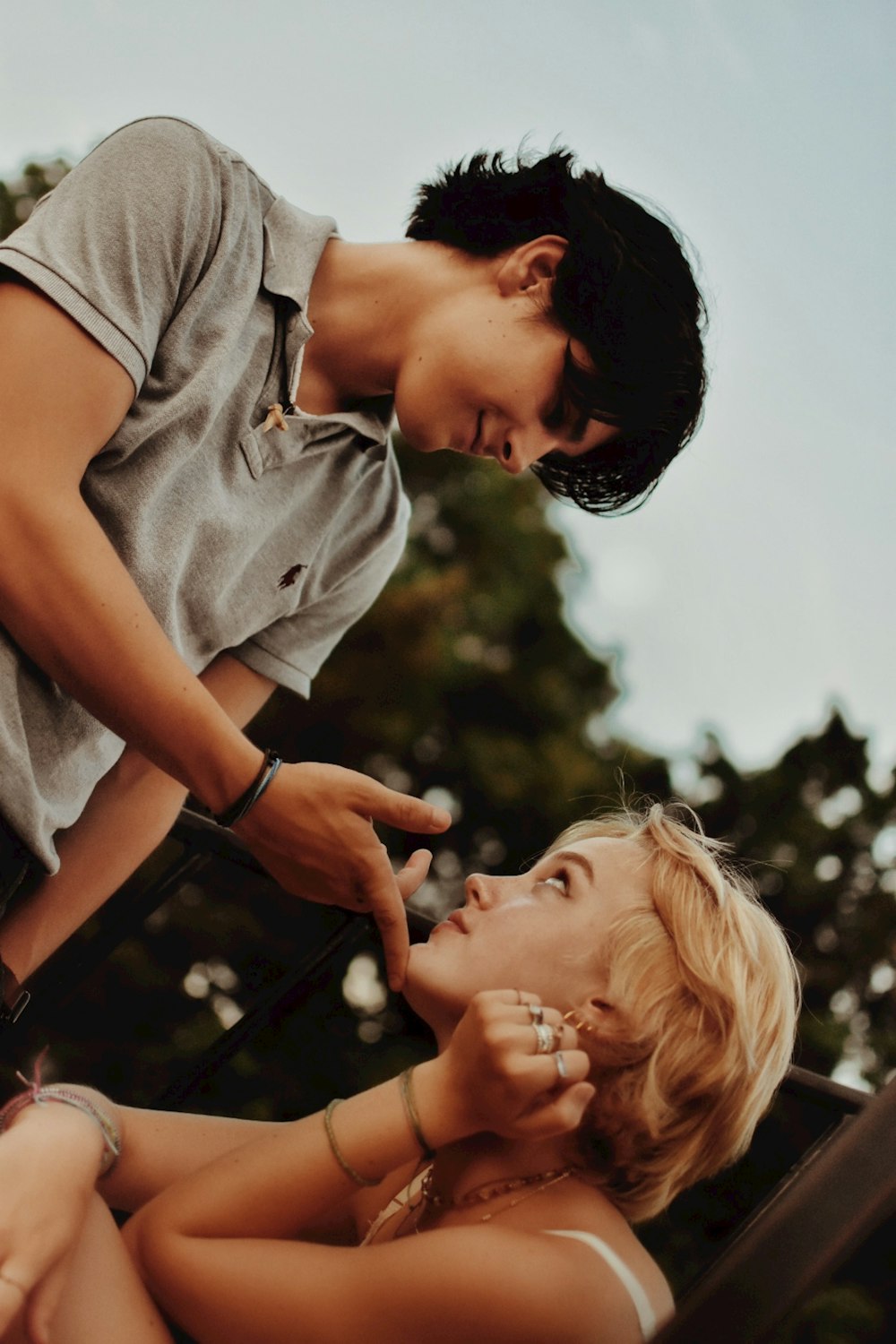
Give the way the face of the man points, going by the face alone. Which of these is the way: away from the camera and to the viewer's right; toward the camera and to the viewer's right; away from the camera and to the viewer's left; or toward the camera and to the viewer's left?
toward the camera and to the viewer's right

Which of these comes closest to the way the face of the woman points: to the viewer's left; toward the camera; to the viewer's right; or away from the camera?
to the viewer's left

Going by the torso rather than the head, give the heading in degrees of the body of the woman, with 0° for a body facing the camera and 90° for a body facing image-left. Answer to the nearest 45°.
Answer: approximately 90°

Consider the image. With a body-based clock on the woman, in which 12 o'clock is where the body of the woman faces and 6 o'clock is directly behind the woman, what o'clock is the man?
The man is roughly at 1 o'clock from the woman.
